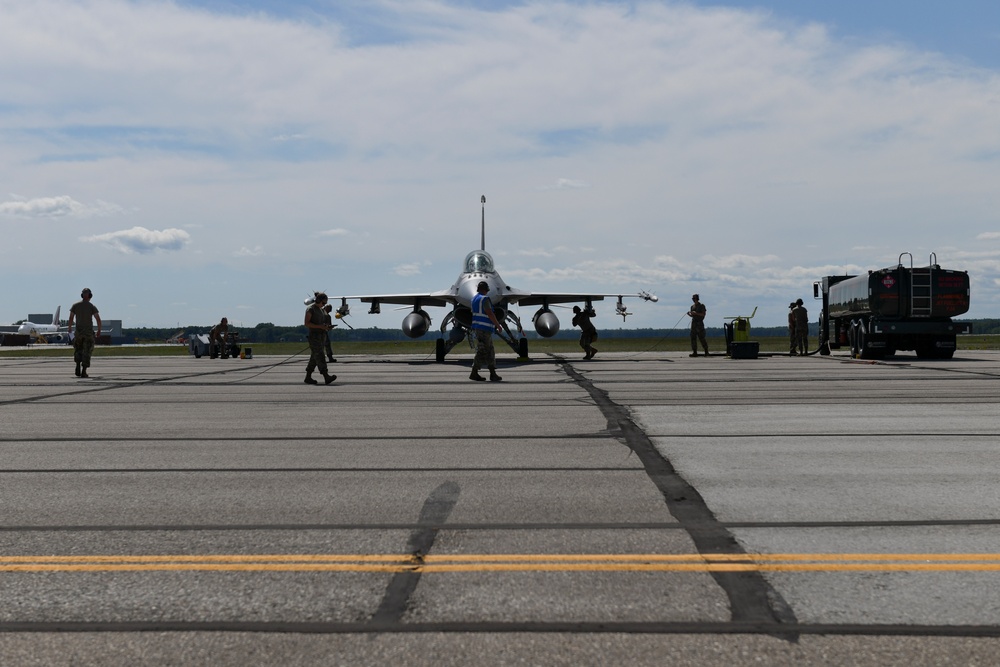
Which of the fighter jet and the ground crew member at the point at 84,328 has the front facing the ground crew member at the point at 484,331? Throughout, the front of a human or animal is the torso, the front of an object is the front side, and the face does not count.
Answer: the fighter jet

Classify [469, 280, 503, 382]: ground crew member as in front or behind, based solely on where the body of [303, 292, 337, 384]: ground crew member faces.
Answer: in front

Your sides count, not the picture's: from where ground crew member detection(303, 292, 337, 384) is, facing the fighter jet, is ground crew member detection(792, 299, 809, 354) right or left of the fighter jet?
right

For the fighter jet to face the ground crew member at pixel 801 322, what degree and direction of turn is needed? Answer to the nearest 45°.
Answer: approximately 90° to its left

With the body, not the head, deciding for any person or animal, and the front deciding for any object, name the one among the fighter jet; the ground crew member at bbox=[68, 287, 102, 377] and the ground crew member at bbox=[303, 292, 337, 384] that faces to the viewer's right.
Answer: the ground crew member at bbox=[303, 292, 337, 384]

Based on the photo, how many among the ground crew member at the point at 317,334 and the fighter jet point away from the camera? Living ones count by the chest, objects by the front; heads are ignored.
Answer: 0

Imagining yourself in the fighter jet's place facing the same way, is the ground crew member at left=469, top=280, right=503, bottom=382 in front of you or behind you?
in front

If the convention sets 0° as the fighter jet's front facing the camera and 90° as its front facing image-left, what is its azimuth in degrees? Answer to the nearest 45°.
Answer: approximately 0°

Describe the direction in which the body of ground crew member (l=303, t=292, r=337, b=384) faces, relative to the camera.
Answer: to the viewer's right
